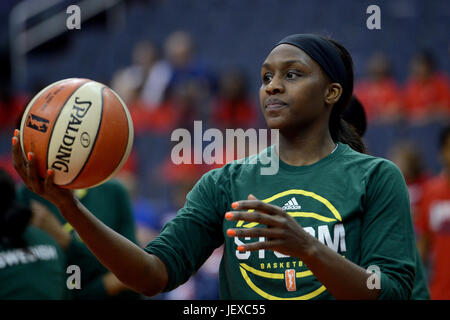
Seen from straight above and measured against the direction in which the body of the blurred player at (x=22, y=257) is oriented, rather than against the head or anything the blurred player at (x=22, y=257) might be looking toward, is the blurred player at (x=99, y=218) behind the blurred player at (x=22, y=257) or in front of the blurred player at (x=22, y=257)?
in front

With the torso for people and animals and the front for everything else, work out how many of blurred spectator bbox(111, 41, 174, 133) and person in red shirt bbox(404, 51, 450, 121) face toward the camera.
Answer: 2

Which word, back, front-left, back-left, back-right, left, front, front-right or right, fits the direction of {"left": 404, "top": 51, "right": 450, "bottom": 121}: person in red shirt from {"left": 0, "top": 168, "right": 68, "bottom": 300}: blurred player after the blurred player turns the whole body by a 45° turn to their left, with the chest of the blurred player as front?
right

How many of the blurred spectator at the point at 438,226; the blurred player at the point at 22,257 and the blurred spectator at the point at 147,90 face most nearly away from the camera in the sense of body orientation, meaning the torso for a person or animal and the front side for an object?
1

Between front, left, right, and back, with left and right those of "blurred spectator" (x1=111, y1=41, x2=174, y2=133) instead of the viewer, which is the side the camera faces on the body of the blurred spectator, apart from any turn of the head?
front

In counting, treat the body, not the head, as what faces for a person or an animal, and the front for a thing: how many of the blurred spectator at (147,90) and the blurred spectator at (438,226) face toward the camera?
2

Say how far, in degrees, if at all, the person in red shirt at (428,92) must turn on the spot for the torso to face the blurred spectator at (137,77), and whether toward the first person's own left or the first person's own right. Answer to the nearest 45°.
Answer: approximately 90° to the first person's own right

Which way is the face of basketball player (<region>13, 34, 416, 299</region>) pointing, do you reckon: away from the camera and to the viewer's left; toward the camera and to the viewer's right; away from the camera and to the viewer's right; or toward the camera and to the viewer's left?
toward the camera and to the viewer's left

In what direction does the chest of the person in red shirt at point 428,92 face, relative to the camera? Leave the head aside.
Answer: toward the camera

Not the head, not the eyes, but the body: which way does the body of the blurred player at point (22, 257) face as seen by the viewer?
away from the camera

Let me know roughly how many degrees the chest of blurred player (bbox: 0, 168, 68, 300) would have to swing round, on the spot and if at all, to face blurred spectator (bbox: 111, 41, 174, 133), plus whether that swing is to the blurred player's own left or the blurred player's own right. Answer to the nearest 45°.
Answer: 0° — they already face them

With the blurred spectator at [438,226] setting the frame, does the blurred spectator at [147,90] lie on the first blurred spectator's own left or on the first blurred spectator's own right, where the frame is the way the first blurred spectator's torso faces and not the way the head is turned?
on the first blurred spectator's own right

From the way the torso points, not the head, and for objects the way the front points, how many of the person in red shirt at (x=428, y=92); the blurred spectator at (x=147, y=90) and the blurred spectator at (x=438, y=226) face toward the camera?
3

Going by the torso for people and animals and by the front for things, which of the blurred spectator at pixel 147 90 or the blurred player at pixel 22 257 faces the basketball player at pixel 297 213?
the blurred spectator at pixel 147 90

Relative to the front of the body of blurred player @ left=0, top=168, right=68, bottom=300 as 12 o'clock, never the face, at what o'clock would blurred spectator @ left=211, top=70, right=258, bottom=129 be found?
blurred spectator @ left=211, top=70, right=258, bottom=129 is roughly at 1 o'clock from blurred player @ left=0, top=168, right=68, bottom=300.

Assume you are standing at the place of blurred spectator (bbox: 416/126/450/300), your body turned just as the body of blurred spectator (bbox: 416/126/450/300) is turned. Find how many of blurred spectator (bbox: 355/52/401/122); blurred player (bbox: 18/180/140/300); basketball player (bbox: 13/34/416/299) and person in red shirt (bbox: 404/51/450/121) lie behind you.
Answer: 2

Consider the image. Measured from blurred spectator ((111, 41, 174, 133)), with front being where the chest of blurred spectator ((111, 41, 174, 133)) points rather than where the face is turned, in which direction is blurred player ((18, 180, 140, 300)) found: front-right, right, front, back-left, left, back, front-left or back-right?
front
